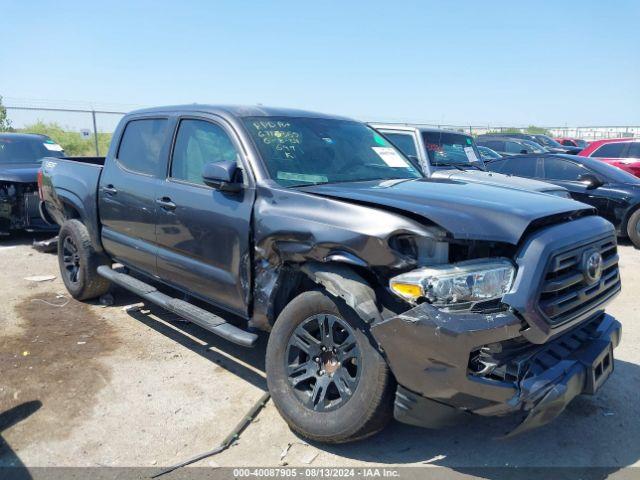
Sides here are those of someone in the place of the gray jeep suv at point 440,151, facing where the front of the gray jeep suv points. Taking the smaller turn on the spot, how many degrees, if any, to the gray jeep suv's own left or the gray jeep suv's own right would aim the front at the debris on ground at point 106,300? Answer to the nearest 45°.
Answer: approximately 90° to the gray jeep suv's own right

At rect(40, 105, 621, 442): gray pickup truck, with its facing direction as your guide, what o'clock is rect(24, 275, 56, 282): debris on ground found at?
The debris on ground is roughly at 6 o'clock from the gray pickup truck.

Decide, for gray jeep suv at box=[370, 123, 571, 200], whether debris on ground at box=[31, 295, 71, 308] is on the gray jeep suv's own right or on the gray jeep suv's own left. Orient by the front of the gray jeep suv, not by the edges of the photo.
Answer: on the gray jeep suv's own right

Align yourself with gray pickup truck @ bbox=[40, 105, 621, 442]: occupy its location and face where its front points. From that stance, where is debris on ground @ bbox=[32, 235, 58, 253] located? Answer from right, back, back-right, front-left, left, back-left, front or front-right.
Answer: back

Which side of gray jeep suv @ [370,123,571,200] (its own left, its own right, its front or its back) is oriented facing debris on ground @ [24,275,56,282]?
right

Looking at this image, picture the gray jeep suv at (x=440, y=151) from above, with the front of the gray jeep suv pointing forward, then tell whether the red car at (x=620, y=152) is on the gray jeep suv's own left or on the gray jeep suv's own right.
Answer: on the gray jeep suv's own left

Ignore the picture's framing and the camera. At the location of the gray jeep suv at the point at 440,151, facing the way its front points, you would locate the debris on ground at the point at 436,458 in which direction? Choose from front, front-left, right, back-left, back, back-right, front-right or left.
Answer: front-right

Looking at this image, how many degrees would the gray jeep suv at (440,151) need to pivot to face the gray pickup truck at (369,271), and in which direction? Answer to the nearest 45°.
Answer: approximately 45° to its right

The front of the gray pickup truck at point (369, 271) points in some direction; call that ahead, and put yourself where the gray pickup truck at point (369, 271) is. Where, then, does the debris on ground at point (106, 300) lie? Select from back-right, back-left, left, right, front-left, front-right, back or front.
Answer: back

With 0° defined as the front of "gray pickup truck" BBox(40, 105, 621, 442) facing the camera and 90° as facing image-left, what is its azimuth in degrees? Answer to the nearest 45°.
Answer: approximately 315°

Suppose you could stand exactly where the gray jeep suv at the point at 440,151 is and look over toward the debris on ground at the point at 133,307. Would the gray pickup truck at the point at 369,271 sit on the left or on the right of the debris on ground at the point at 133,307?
left

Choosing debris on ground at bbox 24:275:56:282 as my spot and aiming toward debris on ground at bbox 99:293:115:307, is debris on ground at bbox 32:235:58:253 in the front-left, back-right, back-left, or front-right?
back-left
